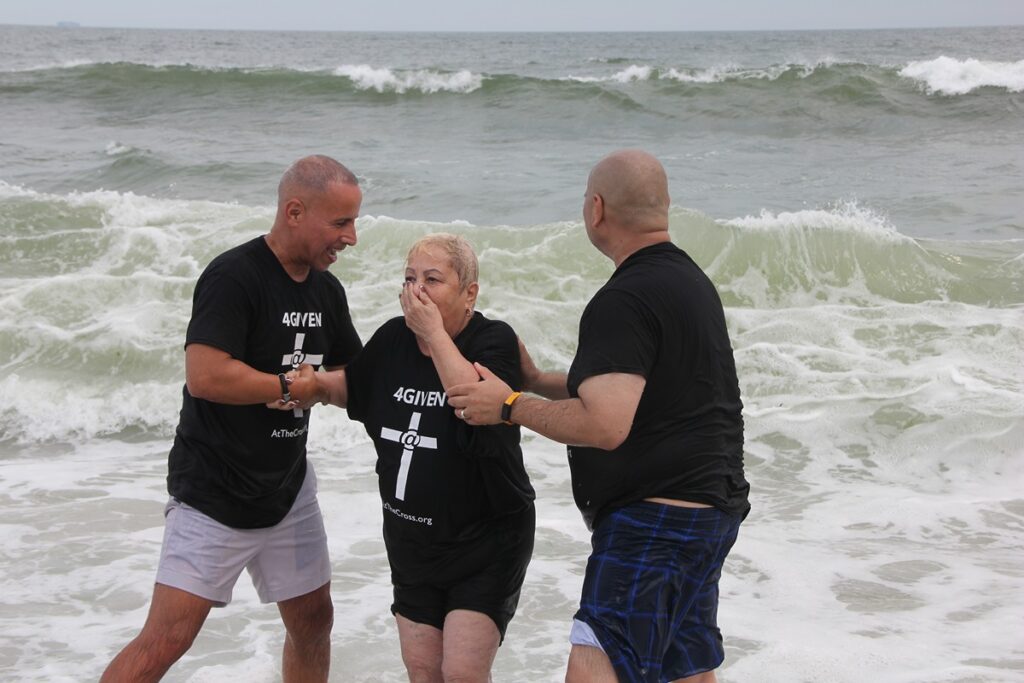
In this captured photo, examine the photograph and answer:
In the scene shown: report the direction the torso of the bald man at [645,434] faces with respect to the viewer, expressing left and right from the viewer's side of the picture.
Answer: facing away from the viewer and to the left of the viewer

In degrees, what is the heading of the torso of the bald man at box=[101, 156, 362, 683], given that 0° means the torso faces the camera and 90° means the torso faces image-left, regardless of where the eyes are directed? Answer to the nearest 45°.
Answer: approximately 315°

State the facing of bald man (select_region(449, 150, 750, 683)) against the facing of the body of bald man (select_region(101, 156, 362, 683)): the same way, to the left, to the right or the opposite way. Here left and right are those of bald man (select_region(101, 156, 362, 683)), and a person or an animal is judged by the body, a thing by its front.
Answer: the opposite way

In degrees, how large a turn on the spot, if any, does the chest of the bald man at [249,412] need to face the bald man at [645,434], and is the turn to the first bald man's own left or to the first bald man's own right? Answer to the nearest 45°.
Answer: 0° — they already face them

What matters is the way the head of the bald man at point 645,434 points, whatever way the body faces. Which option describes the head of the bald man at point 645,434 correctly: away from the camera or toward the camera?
away from the camera
